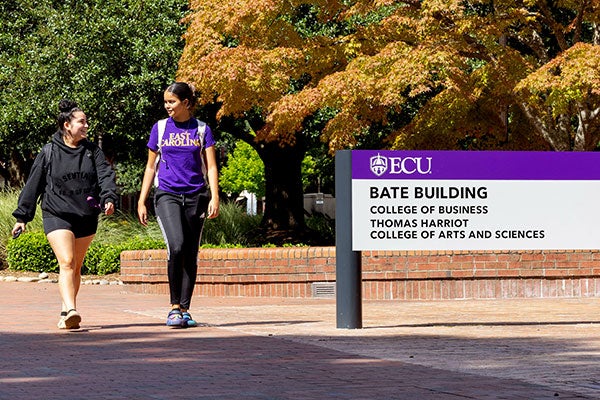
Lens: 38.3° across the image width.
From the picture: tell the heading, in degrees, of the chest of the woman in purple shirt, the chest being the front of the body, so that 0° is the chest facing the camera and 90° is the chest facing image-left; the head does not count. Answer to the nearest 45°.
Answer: approximately 0°

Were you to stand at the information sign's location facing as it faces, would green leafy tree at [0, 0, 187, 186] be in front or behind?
behind

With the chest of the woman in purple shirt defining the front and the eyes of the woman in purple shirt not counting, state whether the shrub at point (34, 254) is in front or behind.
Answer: behind

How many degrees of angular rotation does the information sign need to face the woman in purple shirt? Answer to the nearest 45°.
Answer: approximately 90° to its right

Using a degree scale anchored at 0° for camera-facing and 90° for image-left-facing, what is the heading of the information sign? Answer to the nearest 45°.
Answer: approximately 0°

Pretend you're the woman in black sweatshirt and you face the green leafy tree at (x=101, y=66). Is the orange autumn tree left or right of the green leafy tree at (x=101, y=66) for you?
right

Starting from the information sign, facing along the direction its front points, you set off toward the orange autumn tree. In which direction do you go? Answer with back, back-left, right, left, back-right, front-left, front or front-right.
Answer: back

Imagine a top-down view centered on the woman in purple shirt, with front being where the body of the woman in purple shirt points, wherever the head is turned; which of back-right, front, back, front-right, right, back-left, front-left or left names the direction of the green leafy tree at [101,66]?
back

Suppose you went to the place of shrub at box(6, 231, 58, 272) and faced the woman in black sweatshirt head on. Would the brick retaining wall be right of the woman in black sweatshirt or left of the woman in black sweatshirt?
left

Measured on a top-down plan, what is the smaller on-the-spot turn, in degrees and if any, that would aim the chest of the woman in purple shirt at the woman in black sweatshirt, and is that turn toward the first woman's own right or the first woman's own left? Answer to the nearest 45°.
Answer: approximately 90° to the first woman's own right

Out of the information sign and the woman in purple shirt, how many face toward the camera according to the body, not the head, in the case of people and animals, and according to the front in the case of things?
2
